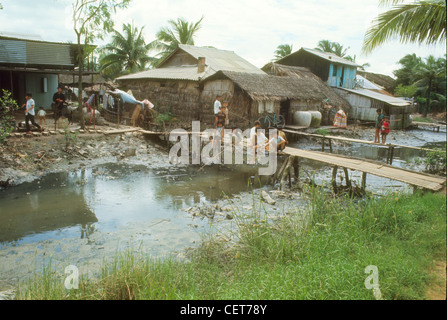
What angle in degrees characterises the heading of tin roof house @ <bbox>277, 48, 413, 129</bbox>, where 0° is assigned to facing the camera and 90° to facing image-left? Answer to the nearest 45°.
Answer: approximately 315°

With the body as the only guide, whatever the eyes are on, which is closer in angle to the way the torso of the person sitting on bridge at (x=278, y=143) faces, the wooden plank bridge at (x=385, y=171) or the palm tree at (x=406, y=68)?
the wooden plank bridge

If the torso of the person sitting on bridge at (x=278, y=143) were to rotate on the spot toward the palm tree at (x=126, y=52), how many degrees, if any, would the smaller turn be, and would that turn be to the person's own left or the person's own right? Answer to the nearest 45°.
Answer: approximately 135° to the person's own right

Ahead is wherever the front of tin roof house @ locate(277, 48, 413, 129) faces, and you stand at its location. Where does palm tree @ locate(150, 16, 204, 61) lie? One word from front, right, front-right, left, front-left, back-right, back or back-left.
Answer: back-right

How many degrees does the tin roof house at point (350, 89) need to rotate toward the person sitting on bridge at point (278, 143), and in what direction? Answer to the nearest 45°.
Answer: approximately 45° to its right

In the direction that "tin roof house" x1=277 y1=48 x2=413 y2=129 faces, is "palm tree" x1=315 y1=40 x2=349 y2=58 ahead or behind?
behind

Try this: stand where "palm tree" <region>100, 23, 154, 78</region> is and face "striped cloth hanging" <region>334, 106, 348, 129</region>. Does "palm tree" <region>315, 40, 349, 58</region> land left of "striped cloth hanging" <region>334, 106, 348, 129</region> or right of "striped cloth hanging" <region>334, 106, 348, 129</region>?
left

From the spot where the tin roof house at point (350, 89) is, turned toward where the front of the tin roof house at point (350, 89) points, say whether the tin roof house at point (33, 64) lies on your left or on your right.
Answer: on your right

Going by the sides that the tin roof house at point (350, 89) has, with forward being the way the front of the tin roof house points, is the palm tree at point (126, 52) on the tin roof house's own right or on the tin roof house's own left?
on the tin roof house's own right

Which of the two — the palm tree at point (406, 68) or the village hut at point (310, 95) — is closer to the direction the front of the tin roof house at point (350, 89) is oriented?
the village hut

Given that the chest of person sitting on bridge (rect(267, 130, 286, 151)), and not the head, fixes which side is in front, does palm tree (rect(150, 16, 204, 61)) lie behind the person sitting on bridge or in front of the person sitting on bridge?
behind
